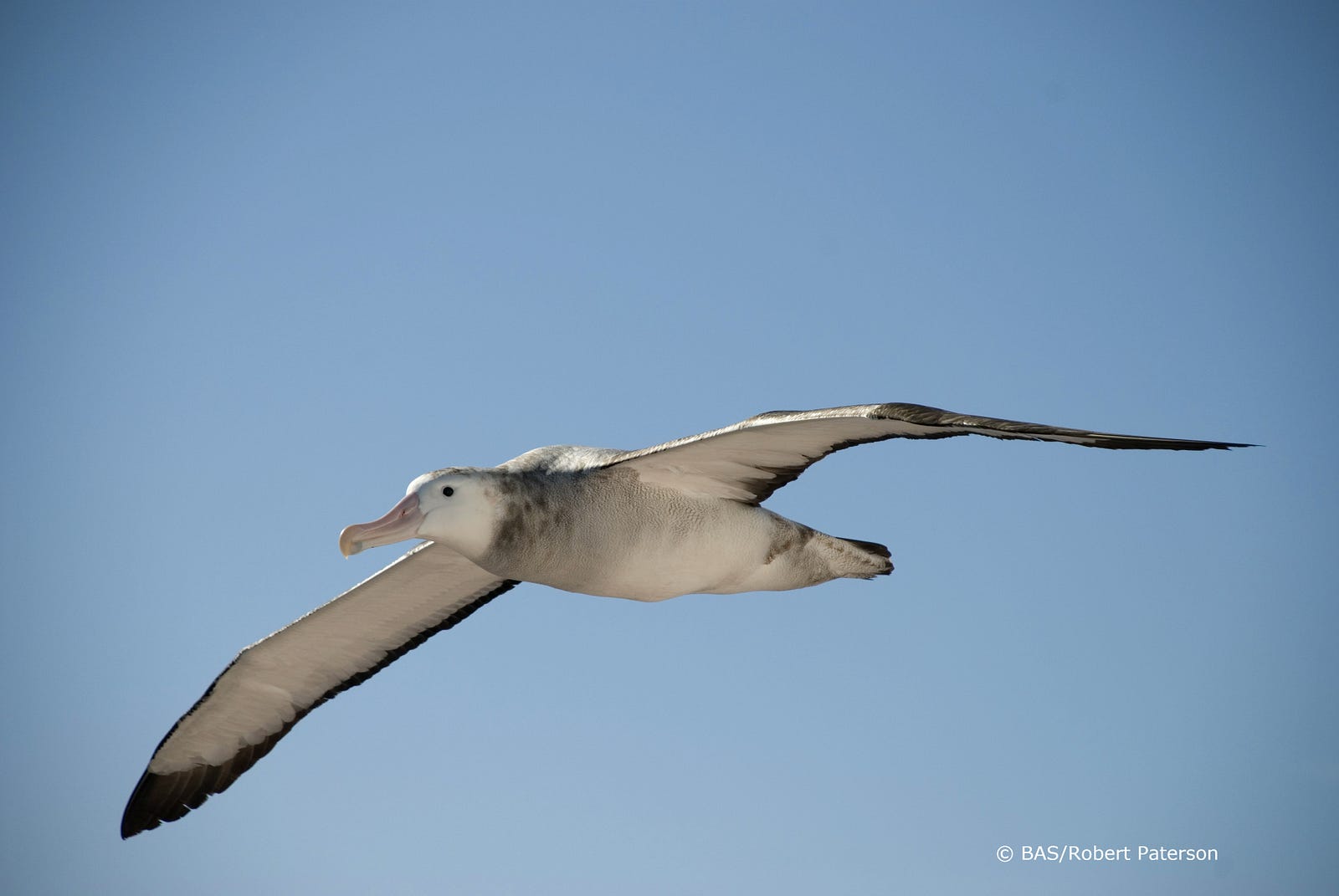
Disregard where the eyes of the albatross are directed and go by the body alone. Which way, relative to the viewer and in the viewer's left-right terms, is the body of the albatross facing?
facing the viewer and to the left of the viewer
